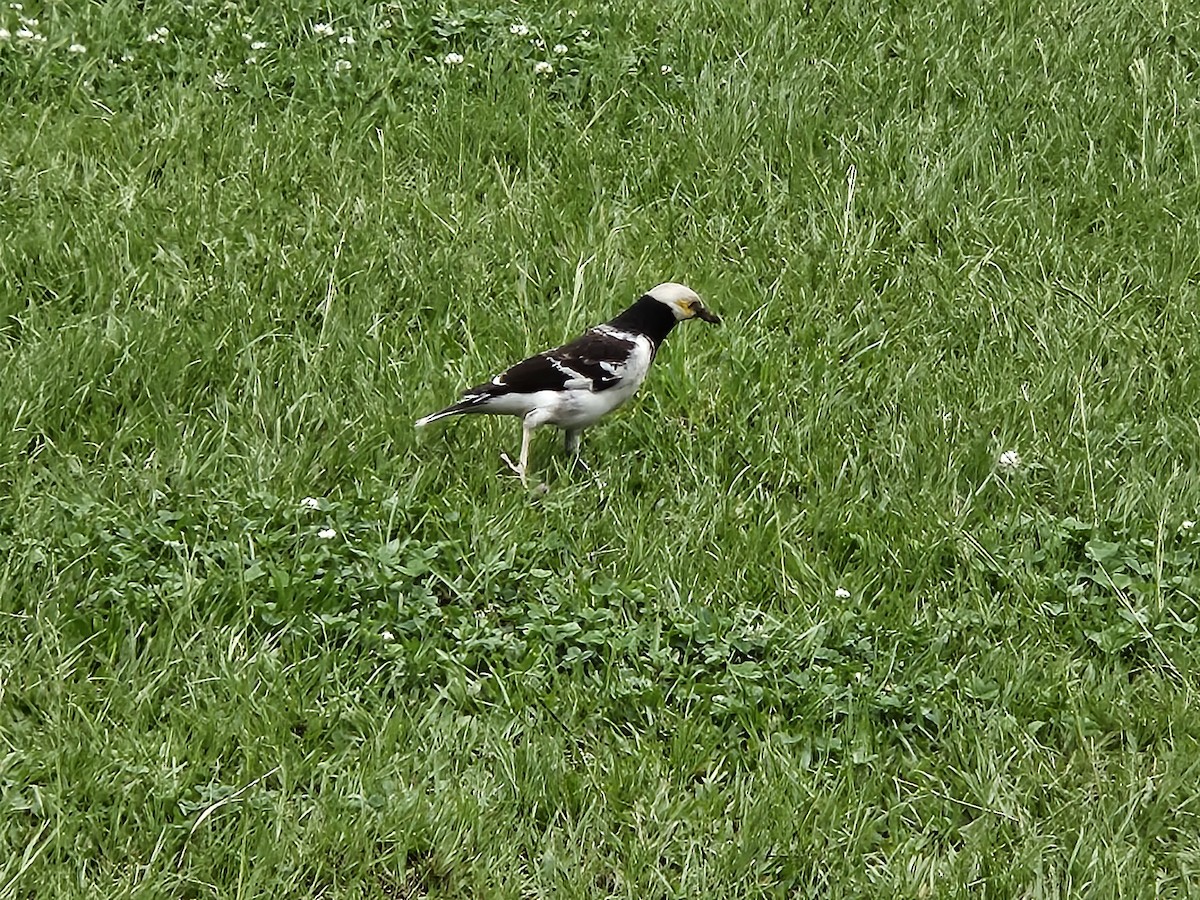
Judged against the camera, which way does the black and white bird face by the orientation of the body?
to the viewer's right
